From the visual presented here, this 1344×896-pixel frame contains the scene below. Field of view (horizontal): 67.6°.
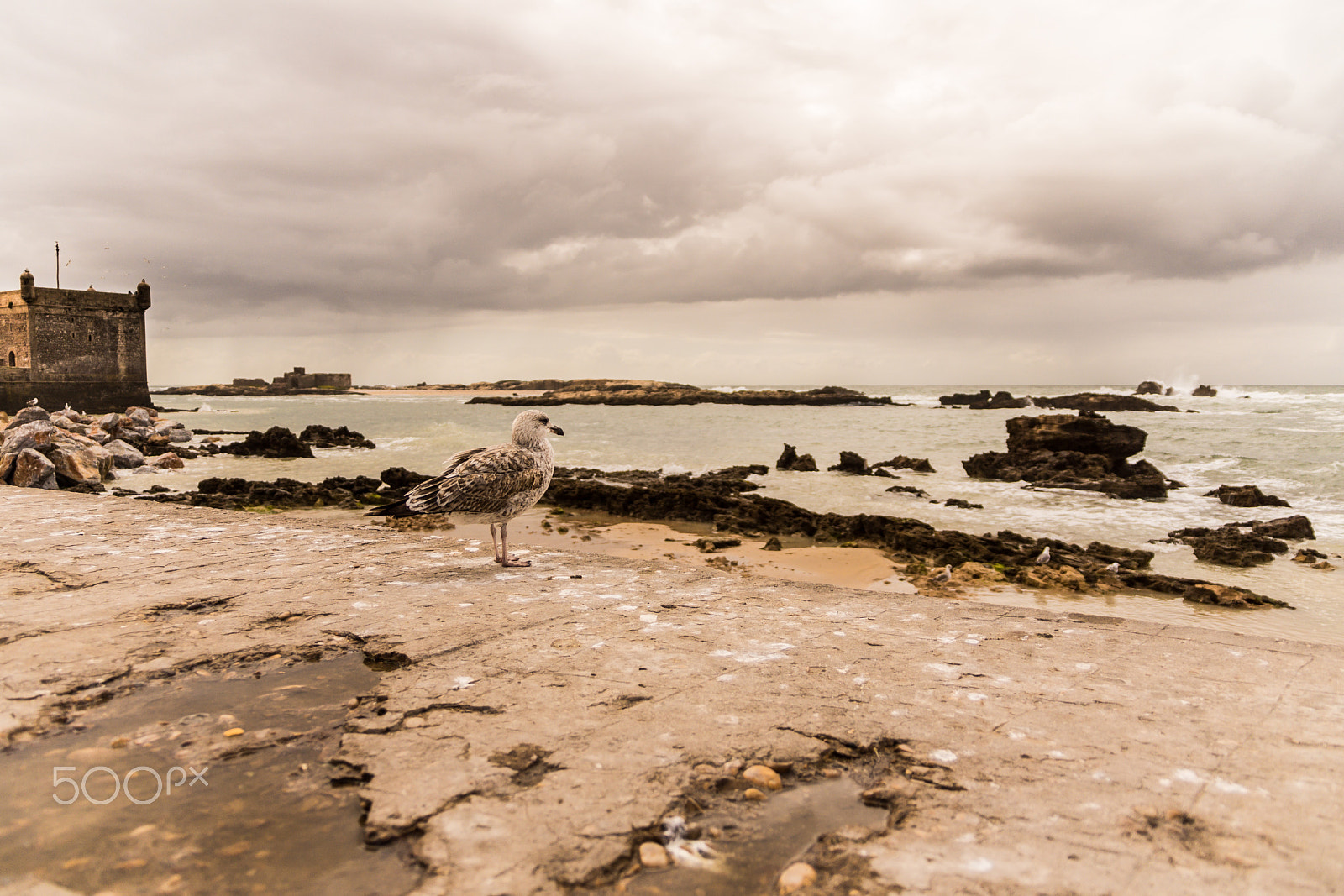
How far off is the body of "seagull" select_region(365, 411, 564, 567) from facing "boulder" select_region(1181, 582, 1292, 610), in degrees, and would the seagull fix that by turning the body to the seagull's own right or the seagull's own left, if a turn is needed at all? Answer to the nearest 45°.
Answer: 0° — it already faces it

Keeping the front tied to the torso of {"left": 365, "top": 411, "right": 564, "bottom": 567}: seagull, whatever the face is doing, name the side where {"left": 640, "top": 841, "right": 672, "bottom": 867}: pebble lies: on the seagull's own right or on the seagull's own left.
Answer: on the seagull's own right

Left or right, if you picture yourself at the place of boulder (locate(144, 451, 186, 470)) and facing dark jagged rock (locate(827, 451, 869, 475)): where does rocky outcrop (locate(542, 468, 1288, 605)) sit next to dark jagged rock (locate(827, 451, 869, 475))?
right

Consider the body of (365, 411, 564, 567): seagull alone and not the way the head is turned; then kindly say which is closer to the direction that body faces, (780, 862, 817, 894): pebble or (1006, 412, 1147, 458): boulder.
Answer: the boulder

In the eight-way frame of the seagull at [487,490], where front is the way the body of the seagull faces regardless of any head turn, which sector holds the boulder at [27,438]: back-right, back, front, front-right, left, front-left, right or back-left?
back-left

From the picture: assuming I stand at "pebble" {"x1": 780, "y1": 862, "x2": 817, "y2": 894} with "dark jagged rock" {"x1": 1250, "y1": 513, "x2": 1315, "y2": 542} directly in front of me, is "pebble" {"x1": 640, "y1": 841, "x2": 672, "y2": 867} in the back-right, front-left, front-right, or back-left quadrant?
back-left

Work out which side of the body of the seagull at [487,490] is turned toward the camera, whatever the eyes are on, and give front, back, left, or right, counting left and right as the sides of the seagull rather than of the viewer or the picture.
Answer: right

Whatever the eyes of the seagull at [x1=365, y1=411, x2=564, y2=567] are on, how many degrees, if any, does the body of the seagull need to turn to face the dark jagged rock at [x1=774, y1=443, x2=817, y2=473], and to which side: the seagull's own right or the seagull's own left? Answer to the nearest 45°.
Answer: approximately 45° to the seagull's own left

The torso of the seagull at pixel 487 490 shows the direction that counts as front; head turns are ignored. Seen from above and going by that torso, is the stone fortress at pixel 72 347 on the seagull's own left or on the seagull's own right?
on the seagull's own left
